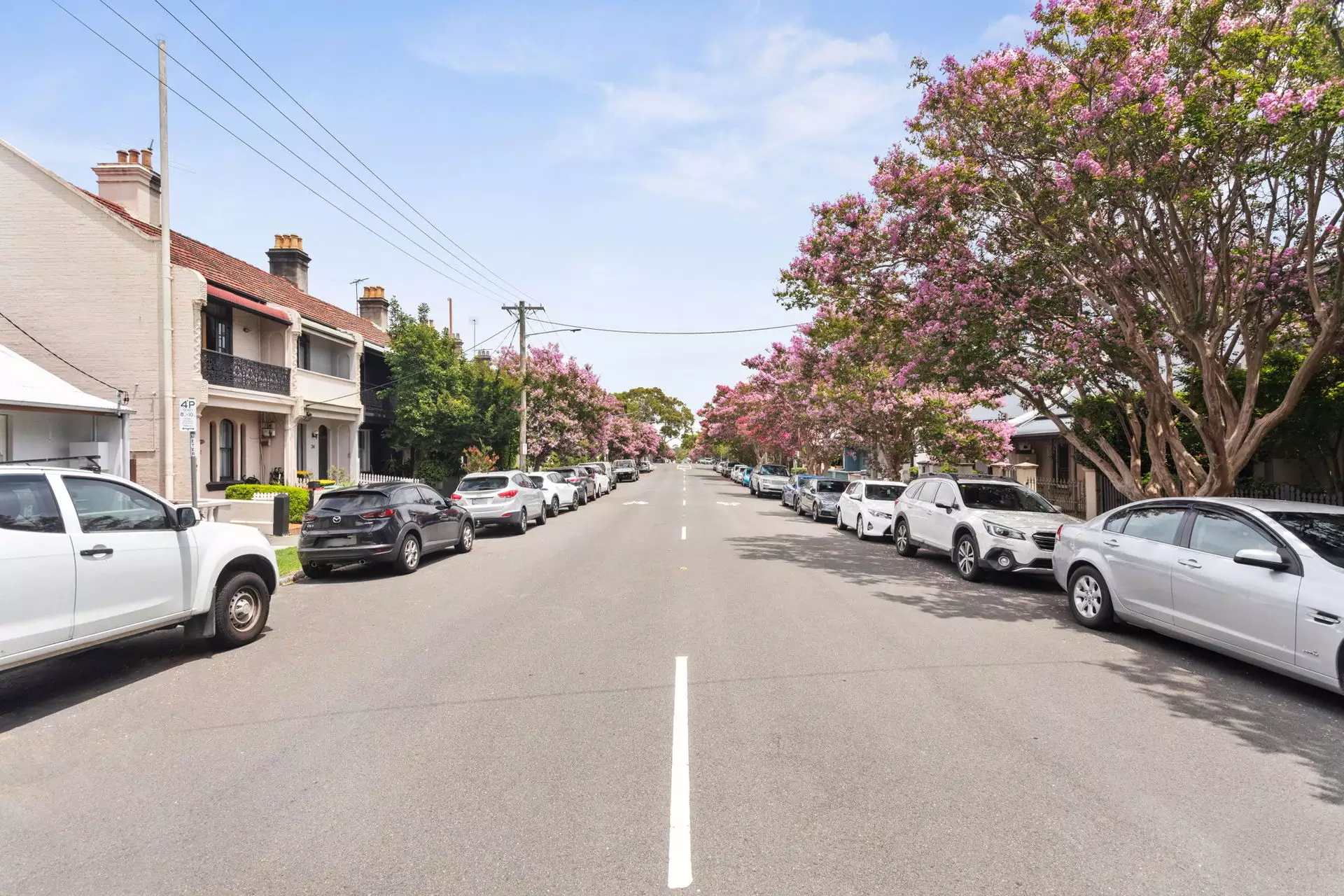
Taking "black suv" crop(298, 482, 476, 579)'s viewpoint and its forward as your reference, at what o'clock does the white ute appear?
The white ute is roughly at 5 o'clock from the black suv.

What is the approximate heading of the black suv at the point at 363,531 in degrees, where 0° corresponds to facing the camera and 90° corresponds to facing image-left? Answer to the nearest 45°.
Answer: approximately 225°

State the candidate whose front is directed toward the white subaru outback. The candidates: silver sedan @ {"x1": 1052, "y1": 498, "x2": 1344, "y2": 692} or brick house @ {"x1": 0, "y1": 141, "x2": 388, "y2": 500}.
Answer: the brick house

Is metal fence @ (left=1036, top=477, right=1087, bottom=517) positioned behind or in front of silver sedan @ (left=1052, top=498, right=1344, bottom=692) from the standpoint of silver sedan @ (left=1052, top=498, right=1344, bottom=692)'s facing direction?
behind

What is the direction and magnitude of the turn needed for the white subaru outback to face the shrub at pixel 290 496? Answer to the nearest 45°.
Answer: approximately 135° to its right

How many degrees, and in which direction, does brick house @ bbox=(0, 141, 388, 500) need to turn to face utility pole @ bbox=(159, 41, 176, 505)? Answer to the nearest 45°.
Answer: approximately 45° to its right

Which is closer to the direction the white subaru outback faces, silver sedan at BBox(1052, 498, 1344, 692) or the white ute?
the silver sedan

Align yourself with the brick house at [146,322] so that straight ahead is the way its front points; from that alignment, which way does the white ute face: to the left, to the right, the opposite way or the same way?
to the left

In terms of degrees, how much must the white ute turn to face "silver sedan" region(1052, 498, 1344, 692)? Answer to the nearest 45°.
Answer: approximately 90° to its right

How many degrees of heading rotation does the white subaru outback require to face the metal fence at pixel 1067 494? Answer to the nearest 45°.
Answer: approximately 135° to its left

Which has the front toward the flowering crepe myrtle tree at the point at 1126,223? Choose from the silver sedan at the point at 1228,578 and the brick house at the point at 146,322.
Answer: the brick house

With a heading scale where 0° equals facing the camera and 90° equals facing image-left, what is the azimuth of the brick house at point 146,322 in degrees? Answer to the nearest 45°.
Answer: approximately 315°
